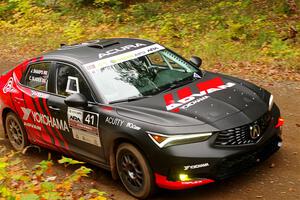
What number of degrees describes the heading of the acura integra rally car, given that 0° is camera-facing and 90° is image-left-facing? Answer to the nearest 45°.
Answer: approximately 315°
